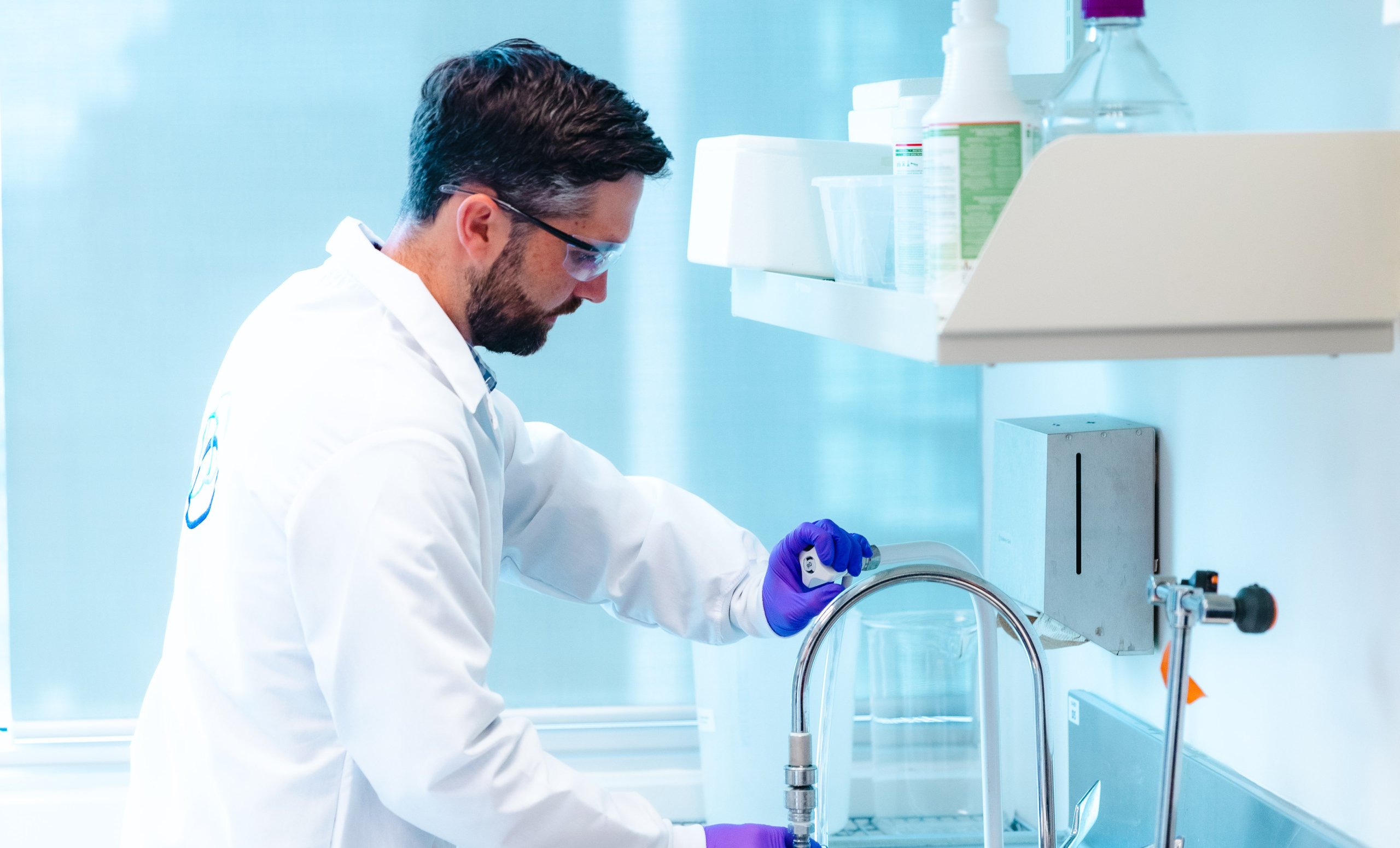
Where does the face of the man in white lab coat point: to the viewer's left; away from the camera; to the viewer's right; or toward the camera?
to the viewer's right

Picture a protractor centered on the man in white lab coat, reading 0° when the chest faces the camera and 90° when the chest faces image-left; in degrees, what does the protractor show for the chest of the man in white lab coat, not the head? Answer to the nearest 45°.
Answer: approximately 270°

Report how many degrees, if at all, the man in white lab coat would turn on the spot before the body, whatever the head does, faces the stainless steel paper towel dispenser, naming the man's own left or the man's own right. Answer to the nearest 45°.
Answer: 0° — they already face it

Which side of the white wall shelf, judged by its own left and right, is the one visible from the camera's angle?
left

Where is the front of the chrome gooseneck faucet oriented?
to the viewer's left

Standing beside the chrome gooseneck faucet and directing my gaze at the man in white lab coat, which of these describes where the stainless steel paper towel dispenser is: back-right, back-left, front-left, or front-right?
back-right

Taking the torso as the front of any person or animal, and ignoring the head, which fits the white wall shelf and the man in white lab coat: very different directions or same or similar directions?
very different directions

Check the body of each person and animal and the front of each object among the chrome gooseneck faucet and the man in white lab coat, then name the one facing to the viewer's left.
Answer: the chrome gooseneck faucet
